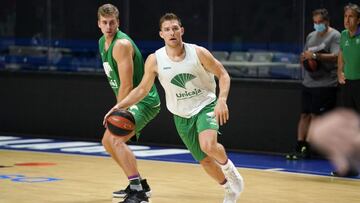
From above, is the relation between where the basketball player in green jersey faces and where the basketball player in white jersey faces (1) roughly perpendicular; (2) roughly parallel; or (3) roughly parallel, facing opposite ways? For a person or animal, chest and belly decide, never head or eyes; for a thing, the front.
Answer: roughly perpendicular

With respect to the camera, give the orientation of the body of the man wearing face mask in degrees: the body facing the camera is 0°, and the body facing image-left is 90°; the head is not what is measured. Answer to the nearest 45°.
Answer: approximately 45°

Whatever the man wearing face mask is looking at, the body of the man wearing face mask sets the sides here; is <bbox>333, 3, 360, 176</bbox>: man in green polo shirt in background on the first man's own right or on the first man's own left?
on the first man's own left

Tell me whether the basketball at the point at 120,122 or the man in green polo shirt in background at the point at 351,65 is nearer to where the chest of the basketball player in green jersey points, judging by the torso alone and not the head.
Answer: the basketball

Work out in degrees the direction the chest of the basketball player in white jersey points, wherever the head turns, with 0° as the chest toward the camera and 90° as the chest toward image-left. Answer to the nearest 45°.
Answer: approximately 0°

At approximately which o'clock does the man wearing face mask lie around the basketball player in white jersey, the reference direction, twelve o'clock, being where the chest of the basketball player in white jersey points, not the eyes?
The man wearing face mask is roughly at 7 o'clock from the basketball player in white jersey.

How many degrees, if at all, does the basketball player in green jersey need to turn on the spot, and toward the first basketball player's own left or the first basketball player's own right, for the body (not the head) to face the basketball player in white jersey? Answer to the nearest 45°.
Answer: approximately 135° to the first basketball player's own left

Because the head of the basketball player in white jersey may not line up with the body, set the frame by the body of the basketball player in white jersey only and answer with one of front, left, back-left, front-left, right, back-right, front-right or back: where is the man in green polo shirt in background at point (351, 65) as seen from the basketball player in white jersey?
back-left
